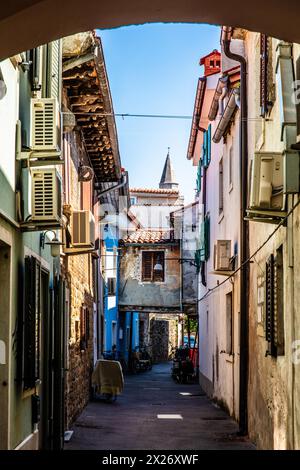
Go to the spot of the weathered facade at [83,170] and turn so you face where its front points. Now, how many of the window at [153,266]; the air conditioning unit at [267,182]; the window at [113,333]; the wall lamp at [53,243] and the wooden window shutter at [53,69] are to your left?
2

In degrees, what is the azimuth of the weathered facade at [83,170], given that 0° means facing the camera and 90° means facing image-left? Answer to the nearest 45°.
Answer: approximately 270°

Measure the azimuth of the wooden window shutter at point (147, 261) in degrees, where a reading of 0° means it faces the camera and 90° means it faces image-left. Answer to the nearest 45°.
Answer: approximately 0°

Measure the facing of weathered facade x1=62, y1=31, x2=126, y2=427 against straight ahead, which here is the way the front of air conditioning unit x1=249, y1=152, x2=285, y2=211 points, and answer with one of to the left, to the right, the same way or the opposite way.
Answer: the opposite way

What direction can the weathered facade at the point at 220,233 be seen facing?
to the viewer's left

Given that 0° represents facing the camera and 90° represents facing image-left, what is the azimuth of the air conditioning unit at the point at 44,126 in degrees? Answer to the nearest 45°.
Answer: approximately 270°

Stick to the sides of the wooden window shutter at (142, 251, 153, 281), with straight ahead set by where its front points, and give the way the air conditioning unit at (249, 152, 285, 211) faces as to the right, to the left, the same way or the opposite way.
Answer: to the right

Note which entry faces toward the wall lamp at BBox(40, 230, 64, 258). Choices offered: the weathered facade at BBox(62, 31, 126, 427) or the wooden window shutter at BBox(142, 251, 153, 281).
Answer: the wooden window shutter

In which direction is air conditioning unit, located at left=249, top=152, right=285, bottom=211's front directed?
to the viewer's left

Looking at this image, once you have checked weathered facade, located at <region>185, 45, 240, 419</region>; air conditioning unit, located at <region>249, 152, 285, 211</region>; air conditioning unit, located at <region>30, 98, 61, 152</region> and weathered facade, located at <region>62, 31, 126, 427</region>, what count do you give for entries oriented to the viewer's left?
2

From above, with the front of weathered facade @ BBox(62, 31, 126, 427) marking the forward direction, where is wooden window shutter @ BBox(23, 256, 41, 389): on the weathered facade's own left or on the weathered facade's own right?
on the weathered facade's own right

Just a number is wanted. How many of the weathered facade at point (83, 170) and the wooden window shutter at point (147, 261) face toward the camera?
1

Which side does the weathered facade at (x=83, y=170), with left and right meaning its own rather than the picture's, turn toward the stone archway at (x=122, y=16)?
right

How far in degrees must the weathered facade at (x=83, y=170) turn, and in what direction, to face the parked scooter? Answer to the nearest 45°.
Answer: approximately 90° to its left

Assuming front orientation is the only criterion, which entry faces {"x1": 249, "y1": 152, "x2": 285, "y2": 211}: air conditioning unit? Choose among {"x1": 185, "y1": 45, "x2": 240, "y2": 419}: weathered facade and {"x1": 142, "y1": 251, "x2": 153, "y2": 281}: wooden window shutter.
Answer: the wooden window shutter
